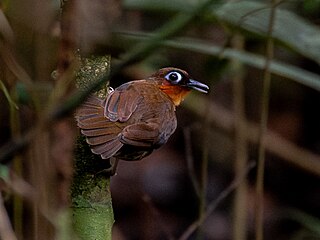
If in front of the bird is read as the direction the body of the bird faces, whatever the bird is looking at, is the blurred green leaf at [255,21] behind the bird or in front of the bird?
in front

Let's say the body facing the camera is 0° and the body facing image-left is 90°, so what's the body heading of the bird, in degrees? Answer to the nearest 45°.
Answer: approximately 225°
